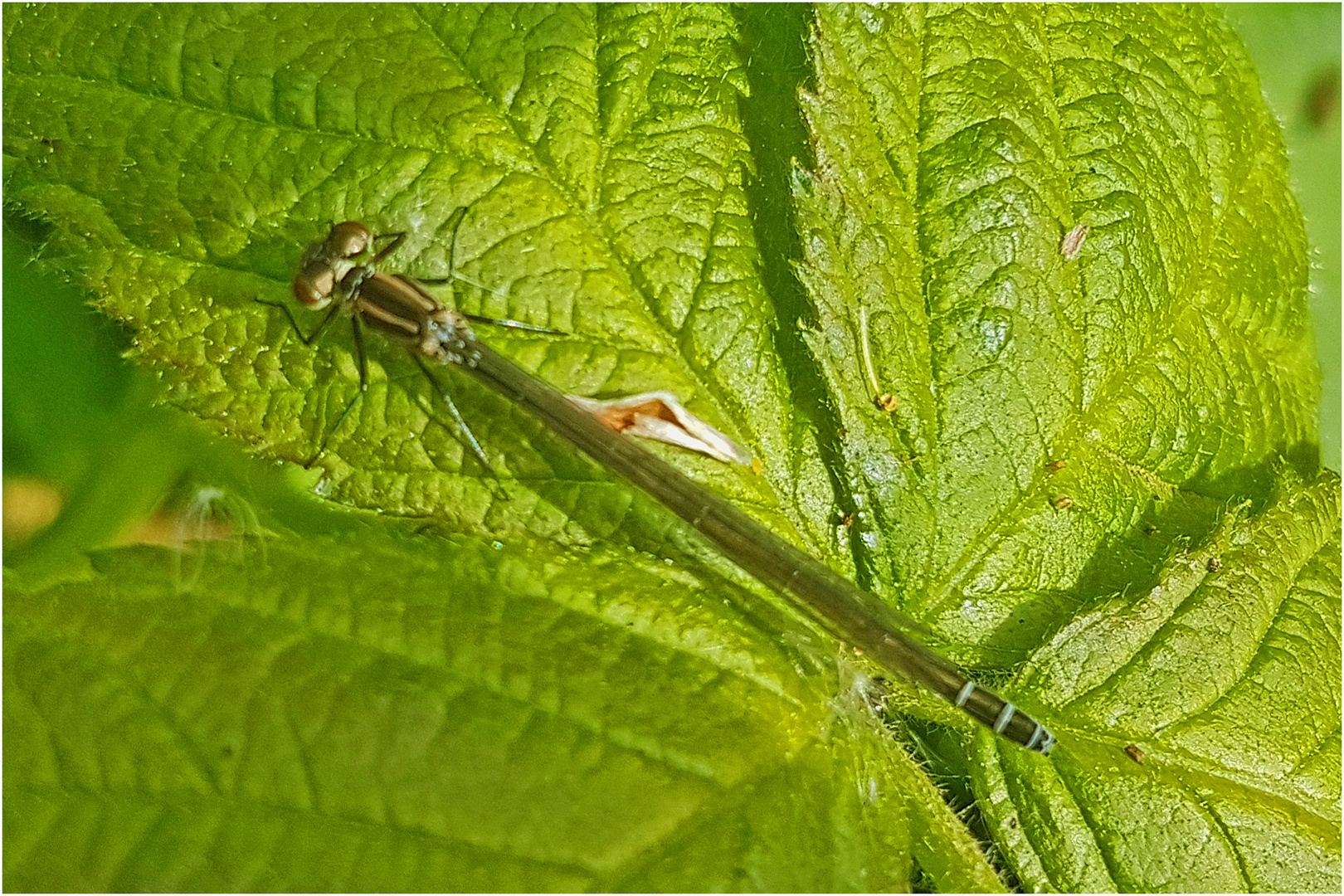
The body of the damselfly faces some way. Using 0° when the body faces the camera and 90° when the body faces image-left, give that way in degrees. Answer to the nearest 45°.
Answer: approximately 135°
